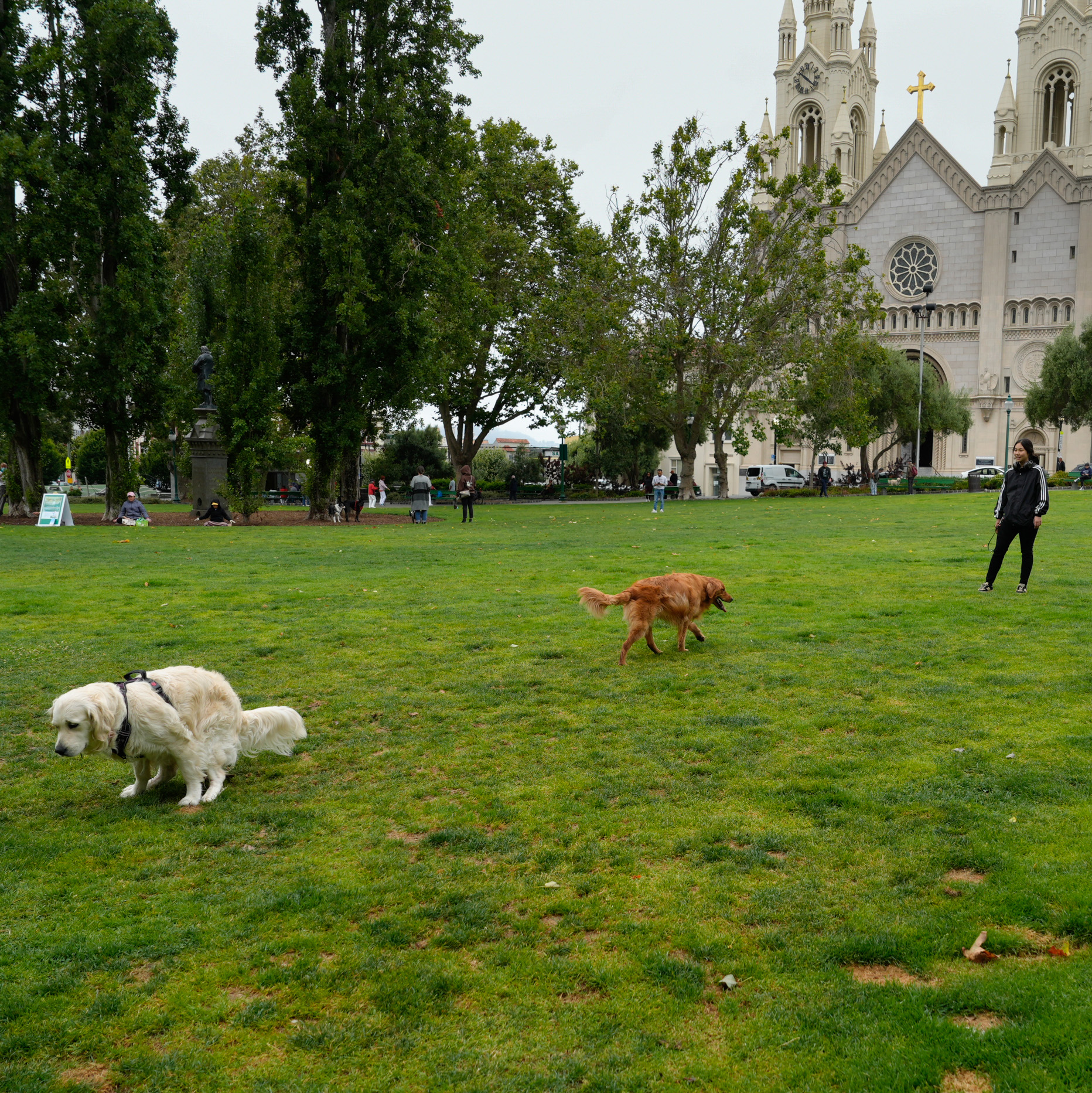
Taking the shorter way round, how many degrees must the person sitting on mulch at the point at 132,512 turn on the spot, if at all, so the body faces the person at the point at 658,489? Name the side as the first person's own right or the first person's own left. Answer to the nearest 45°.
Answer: approximately 90° to the first person's own left

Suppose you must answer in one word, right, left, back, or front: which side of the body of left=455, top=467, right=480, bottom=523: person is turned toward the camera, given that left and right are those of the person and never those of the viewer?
back

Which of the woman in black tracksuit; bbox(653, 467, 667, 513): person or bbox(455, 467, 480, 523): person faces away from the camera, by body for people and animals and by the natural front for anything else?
bbox(455, 467, 480, 523): person

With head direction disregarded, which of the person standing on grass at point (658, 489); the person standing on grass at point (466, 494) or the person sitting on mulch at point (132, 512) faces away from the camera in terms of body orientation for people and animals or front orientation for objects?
the person standing on grass at point (466, 494)

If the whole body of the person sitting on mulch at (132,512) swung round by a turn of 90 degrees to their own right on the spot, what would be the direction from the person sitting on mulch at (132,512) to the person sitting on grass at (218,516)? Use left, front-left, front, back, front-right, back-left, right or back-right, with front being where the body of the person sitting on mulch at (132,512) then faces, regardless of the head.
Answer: back

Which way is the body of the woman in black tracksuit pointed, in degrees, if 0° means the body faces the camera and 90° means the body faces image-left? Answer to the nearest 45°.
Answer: approximately 45°

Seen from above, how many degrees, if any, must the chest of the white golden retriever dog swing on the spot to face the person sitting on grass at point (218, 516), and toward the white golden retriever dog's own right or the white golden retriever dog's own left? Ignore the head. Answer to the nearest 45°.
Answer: approximately 90° to the white golden retriever dog's own right

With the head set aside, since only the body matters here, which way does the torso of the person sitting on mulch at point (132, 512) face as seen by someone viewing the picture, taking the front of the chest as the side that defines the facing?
toward the camera

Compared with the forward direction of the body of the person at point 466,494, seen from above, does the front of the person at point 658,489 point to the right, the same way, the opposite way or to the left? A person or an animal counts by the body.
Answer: the opposite way

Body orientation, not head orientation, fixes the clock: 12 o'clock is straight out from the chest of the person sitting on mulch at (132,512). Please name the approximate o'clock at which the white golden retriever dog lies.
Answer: The white golden retriever dog is roughly at 12 o'clock from the person sitting on mulch.

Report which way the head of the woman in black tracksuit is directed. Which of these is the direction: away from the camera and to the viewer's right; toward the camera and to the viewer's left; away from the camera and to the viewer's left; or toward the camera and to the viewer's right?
toward the camera and to the viewer's left
